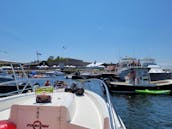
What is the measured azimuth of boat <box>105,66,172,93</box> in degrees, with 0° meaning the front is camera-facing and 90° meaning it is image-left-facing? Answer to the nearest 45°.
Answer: approximately 90°
